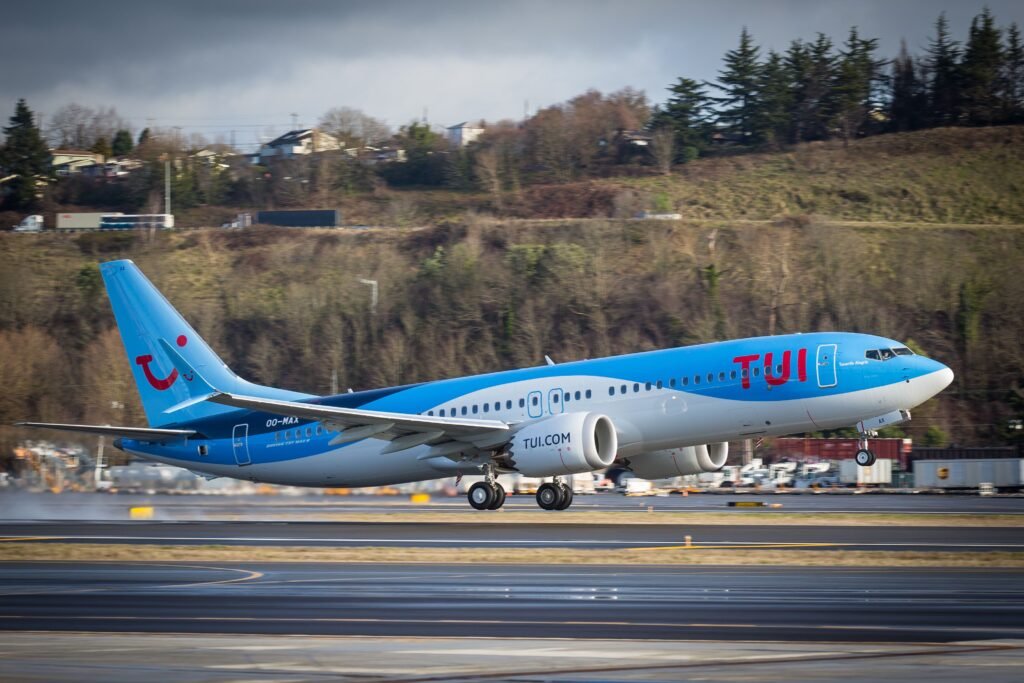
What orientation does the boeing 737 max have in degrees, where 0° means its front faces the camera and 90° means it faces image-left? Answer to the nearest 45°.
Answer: approximately 315°
